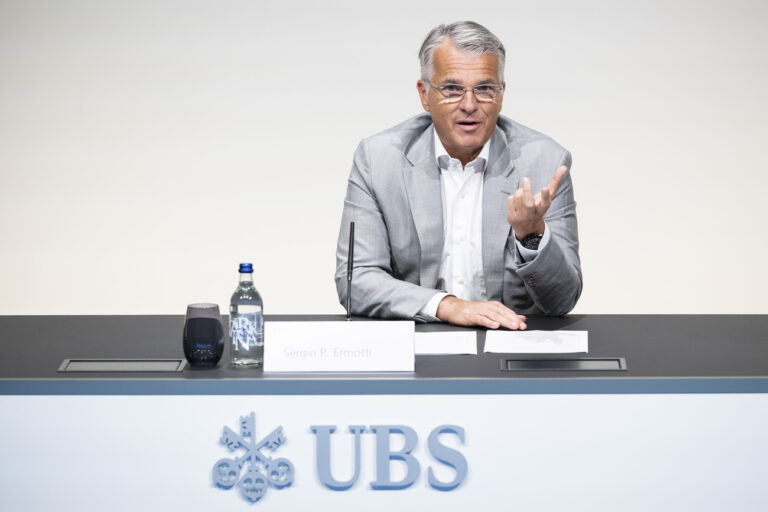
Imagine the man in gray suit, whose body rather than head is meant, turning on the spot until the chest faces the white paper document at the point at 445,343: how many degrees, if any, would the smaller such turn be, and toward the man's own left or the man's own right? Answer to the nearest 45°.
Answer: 0° — they already face it

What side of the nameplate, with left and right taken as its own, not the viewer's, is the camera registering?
front

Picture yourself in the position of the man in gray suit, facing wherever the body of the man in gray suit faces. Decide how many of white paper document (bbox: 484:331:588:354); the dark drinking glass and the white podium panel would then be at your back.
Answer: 0

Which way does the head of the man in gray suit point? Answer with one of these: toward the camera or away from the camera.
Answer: toward the camera

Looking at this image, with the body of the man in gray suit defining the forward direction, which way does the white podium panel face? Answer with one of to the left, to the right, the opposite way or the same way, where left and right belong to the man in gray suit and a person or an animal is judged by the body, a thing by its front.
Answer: the same way

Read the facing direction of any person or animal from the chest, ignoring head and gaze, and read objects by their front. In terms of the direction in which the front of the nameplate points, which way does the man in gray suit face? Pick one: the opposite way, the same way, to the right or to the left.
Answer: the same way

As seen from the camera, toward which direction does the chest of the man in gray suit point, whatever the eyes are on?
toward the camera

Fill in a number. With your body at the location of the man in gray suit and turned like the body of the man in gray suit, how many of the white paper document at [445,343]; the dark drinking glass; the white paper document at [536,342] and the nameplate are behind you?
0

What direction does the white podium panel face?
toward the camera

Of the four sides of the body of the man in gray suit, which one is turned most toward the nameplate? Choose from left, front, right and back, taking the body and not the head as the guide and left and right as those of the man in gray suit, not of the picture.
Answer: front

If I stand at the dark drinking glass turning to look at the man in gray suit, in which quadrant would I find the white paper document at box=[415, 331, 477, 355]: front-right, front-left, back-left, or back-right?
front-right

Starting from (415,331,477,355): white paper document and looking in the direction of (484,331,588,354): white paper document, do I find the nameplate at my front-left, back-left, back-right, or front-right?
back-right

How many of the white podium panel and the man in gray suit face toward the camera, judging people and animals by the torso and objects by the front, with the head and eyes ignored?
2

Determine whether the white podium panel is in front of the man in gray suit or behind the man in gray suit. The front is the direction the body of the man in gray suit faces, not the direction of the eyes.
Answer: in front
